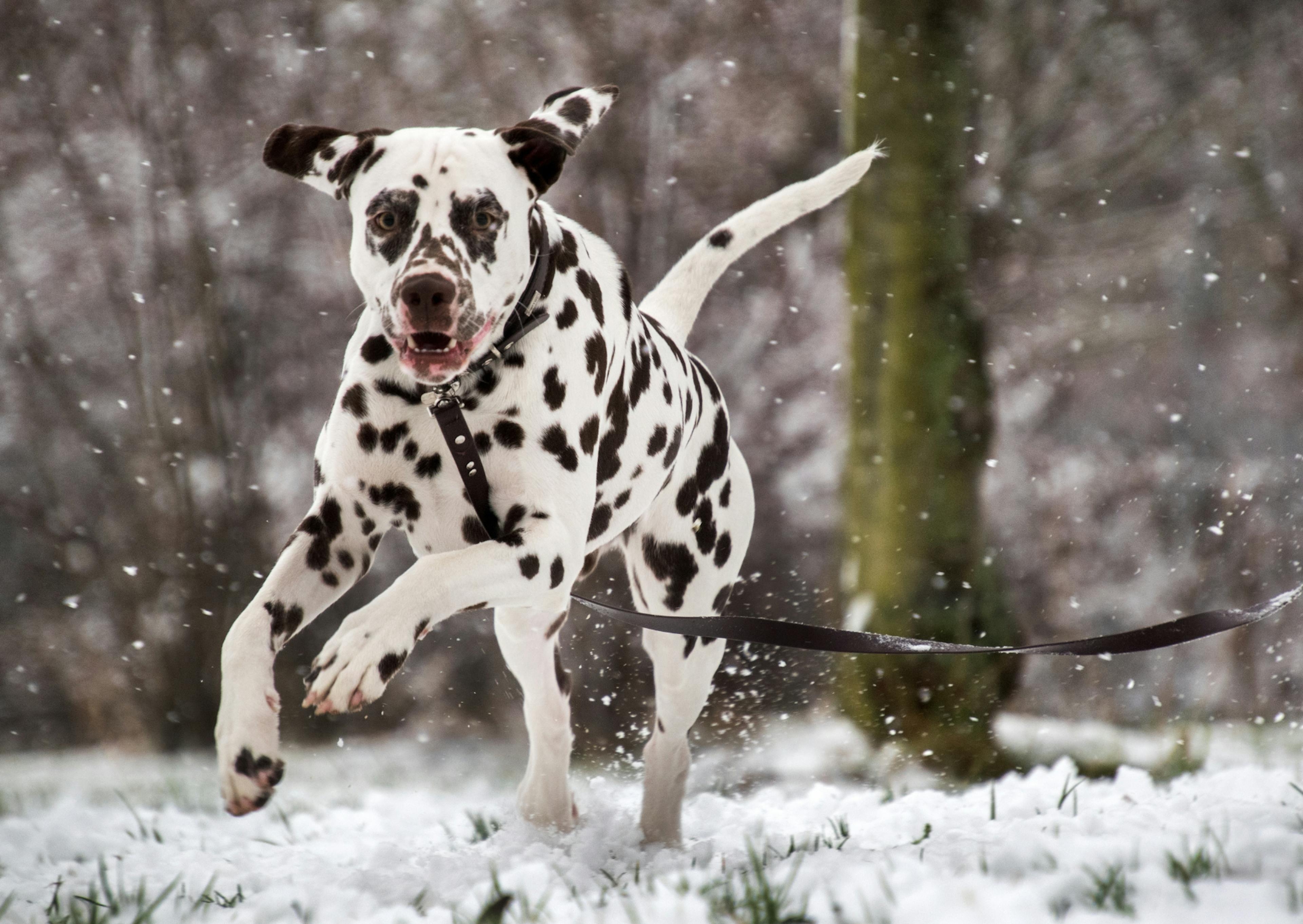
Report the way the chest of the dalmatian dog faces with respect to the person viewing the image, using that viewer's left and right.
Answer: facing the viewer and to the left of the viewer

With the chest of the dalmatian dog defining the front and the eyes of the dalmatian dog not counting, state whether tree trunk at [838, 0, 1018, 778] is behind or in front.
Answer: behind
